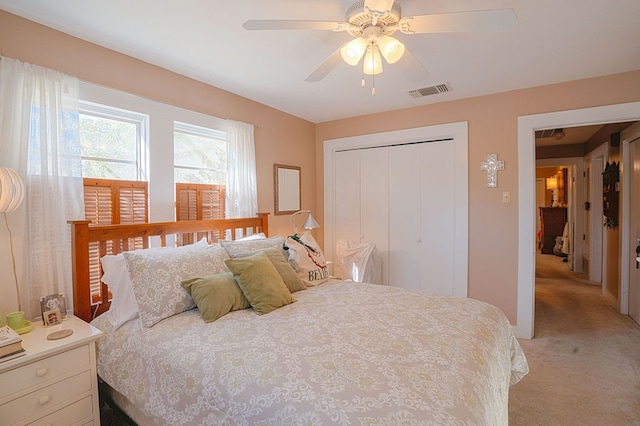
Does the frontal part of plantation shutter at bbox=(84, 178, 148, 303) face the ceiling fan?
yes

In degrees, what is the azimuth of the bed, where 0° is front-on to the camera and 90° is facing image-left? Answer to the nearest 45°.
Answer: approximately 315°

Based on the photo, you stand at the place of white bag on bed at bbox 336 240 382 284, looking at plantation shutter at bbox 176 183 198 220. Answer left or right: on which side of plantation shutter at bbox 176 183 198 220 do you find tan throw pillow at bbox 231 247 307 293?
left

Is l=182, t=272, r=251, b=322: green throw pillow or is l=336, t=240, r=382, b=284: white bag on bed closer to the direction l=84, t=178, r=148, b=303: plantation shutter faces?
the green throw pillow

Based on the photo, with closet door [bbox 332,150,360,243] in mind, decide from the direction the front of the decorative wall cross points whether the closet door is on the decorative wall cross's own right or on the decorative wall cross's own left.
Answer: on the decorative wall cross's own right

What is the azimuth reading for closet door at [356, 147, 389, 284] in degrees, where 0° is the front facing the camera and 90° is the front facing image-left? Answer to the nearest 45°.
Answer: approximately 45°

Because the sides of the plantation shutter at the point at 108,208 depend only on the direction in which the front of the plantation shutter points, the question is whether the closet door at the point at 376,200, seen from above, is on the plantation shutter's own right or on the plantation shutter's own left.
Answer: on the plantation shutter's own left

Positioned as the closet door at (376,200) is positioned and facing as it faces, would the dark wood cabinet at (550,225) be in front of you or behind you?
behind

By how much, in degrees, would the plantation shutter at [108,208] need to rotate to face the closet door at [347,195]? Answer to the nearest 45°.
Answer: approximately 45° to its left
